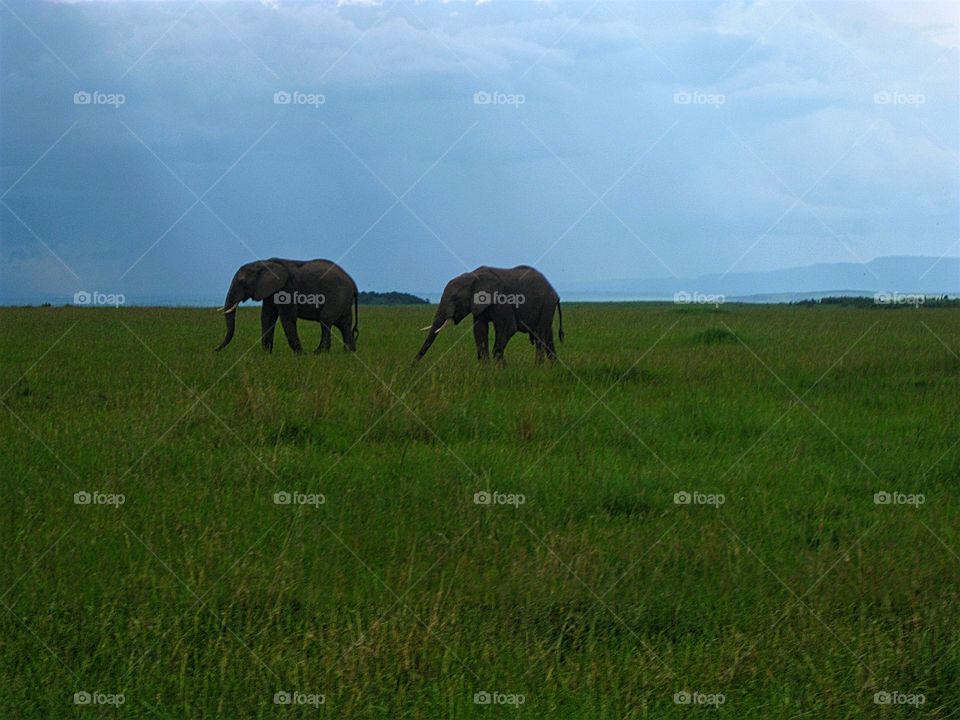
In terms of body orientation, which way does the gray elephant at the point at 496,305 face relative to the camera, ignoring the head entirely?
to the viewer's left

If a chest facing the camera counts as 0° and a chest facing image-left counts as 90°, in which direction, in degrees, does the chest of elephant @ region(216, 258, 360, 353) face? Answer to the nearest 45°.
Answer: approximately 90°

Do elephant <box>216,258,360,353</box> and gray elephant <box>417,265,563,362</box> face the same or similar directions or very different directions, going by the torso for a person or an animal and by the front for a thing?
same or similar directions

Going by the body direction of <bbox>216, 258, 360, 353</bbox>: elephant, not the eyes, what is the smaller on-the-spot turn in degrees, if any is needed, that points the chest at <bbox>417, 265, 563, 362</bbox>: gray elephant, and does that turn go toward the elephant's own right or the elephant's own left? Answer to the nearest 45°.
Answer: approximately 135° to the elephant's own left

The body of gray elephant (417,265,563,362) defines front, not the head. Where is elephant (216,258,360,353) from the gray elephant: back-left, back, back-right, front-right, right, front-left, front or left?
front-right

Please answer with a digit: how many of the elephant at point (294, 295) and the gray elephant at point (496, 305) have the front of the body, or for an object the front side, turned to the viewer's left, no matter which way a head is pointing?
2
